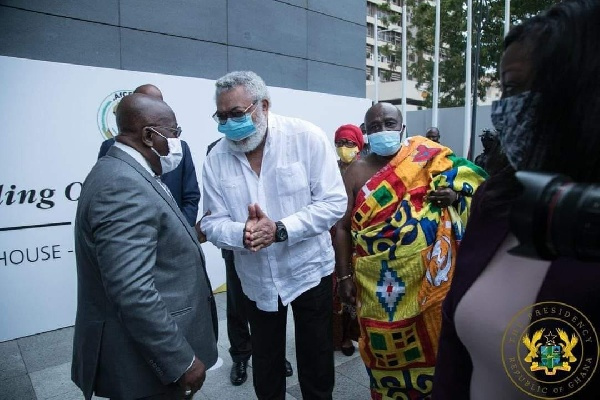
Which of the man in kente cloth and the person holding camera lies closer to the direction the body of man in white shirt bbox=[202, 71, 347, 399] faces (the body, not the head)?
the person holding camera

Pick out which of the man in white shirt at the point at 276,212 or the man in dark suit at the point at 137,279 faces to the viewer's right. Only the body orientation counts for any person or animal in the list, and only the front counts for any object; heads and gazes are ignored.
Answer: the man in dark suit

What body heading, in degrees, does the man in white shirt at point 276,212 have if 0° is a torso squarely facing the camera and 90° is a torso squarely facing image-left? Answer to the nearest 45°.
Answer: approximately 45°

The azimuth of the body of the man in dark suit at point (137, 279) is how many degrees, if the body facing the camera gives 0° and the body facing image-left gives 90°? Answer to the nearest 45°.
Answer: approximately 270°

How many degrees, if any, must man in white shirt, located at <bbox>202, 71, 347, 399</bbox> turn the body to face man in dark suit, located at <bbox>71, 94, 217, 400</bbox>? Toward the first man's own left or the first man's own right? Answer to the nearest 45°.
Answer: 0° — they already face them

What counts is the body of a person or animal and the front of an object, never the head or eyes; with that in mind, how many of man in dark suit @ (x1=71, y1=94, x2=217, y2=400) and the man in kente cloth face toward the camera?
1

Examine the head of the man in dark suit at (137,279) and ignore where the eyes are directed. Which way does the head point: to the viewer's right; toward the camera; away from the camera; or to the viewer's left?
to the viewer's right

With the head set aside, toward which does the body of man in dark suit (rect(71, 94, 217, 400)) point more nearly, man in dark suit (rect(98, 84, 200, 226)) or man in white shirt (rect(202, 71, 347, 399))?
the man in white shirt

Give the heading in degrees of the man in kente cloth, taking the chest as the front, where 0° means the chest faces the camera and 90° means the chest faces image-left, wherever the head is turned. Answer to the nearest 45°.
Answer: approximately 0°

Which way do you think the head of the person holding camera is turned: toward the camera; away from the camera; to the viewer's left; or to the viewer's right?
to the viewer's left

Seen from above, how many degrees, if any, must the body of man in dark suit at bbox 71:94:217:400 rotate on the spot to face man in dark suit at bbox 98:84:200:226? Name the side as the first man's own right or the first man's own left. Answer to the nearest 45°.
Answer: approximately 90° to the first man's own left
